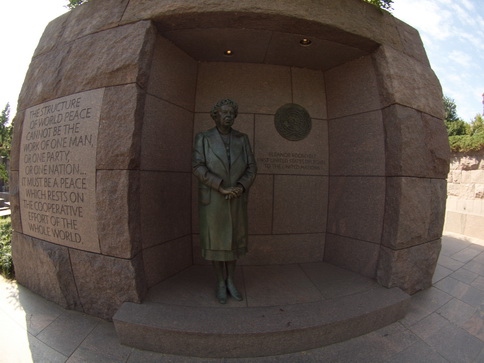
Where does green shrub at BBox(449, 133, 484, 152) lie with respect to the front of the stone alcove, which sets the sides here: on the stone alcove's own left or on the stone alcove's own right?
on the stone alcove's own left

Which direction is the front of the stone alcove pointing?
toward the camera
